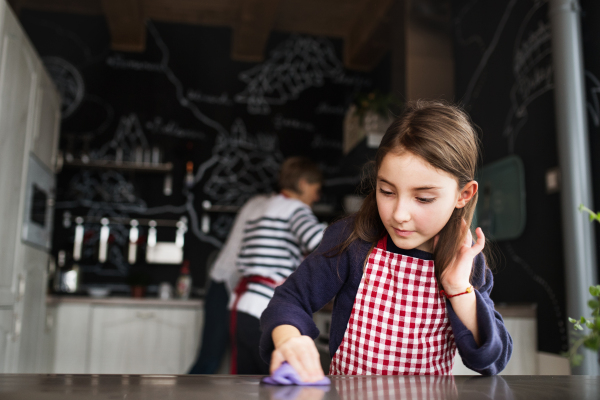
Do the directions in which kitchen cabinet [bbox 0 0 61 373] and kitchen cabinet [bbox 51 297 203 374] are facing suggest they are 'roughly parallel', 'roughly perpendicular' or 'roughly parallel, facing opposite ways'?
roughly perpendicular

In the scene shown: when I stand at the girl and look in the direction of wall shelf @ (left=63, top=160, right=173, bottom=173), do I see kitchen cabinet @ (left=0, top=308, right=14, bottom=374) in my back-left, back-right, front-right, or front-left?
front-left

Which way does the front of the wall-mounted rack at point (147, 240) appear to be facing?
toward the camera

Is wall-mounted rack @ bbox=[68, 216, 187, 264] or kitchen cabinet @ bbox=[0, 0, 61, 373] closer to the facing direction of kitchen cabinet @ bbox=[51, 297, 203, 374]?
the kitchen cabinet

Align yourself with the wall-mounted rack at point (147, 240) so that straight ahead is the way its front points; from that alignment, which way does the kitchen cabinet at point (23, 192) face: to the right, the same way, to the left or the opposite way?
to the left

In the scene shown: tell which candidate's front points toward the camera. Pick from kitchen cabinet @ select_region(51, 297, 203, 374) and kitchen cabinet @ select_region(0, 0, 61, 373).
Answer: kitchen cabinet @ select_region(51, 297, 203, 374)

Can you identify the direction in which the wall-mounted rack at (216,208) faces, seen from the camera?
facing the viewer

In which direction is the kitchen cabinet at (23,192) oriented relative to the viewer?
to the viewer's right

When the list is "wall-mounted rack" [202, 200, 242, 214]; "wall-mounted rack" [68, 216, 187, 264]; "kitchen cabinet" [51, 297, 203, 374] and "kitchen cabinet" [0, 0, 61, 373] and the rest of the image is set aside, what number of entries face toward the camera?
3

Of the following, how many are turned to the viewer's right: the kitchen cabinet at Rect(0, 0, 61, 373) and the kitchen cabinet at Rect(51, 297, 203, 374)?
1

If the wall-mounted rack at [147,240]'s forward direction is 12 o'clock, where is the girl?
The girl is roughly at 12 o'clock from the wall-mounted rack.

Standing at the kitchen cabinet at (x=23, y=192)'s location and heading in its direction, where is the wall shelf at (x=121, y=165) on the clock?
The wall shelf is roughly at 10 o'clock from the kitchen cabinet.

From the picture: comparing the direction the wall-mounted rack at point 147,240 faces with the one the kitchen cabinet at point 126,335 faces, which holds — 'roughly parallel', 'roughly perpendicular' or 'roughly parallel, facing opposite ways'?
roughly parallel

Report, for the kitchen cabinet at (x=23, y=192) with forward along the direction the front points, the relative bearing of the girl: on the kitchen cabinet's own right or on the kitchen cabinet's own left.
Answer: on the kitchen cabinet's own right

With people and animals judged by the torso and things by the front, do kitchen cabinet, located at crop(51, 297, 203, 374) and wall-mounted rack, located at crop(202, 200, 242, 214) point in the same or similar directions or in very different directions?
same or similar directions

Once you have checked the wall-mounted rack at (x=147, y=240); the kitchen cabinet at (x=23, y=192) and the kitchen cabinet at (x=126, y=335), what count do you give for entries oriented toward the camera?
2

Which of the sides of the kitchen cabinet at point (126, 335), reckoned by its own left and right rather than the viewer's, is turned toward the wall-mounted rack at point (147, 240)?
back
